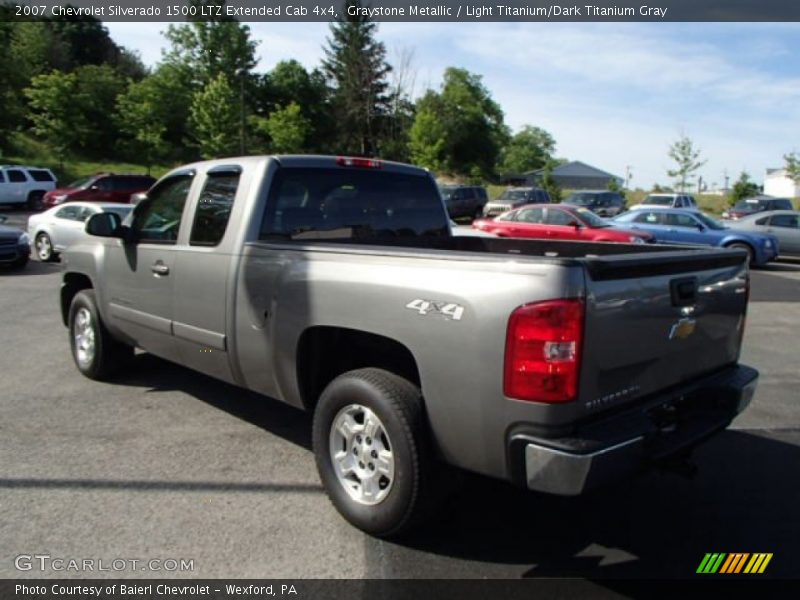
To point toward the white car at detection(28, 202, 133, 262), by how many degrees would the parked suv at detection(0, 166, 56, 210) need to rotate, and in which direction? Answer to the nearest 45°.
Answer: approximately 90° to its left

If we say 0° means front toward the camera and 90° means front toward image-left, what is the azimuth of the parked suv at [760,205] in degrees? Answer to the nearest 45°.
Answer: approximately 45°

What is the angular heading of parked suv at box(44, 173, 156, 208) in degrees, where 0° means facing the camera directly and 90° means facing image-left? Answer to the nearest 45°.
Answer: approximately 45°

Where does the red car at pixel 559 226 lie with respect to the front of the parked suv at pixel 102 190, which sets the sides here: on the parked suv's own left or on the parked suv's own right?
on the parked suv's own left

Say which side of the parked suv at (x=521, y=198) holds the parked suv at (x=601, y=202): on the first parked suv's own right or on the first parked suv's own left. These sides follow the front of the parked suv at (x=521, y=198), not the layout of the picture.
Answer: on the first parked suv's own left

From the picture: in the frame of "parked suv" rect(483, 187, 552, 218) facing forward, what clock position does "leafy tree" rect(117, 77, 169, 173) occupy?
The leafy tree is roughly at 2 o'clock from the parked suv.

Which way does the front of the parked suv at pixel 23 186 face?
to the viewer's left

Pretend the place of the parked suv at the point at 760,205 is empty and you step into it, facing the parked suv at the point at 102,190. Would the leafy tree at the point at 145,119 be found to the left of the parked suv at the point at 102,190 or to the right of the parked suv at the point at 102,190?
right
